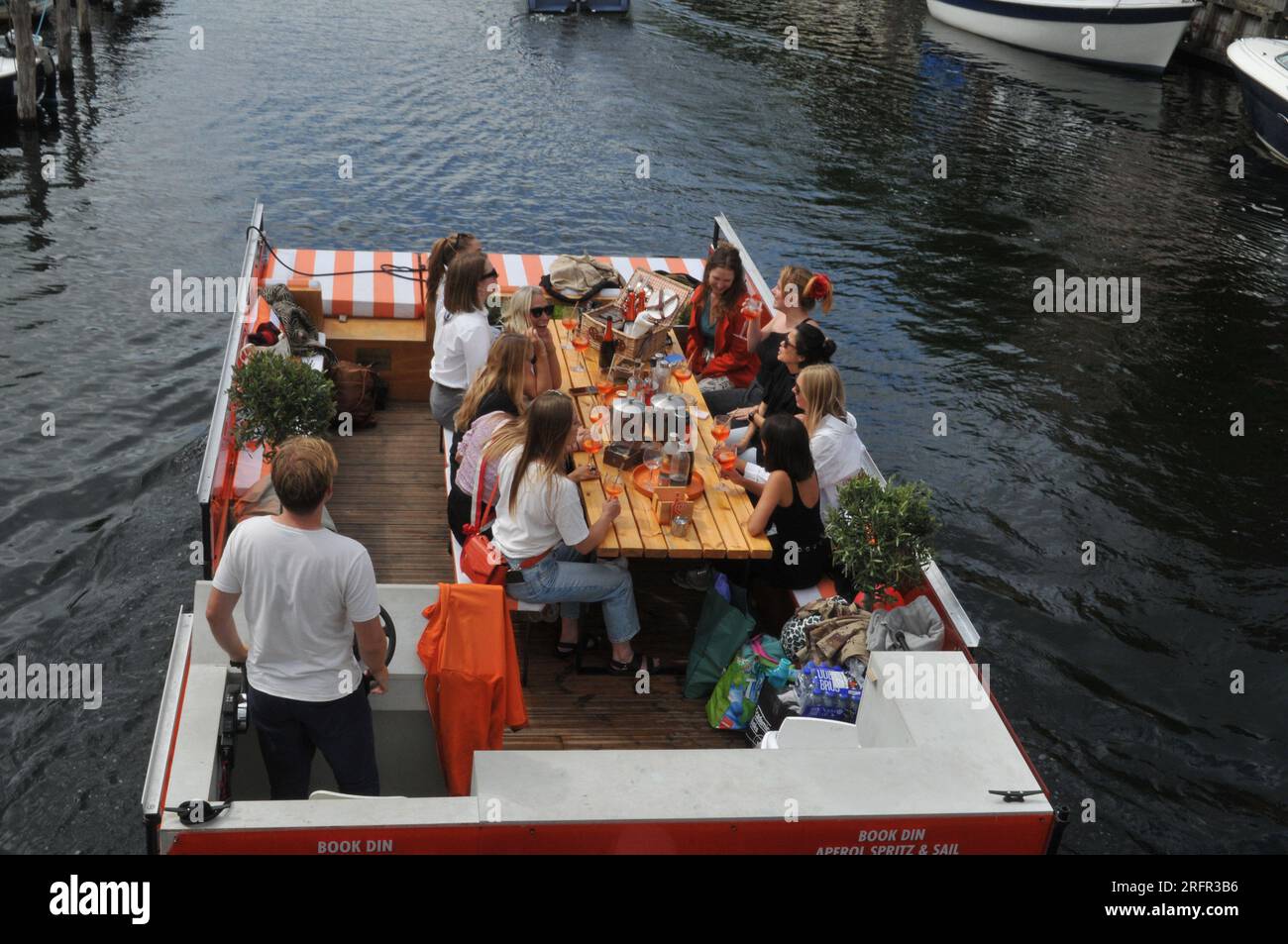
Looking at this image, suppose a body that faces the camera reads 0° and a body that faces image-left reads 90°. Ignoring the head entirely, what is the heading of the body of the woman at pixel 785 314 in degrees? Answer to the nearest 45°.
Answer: approximately 90°

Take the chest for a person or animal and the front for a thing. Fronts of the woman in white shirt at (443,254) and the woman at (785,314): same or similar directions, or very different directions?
very different directions

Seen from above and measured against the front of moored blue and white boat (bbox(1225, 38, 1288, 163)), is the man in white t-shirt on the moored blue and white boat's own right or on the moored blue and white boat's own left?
on the moored blue and white boat's own left

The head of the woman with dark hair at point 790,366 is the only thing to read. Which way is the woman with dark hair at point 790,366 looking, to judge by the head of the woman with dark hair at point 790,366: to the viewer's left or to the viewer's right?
to the viewer's left

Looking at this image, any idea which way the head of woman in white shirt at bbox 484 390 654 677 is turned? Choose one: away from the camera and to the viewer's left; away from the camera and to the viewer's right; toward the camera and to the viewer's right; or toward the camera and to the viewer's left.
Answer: away from the camera and to the viewer's right

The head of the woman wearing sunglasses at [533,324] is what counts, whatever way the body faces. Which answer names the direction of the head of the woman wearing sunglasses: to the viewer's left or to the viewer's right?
to the viewer's right

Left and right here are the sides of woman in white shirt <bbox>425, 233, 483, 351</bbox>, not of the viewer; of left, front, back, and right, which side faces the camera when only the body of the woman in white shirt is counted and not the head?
right

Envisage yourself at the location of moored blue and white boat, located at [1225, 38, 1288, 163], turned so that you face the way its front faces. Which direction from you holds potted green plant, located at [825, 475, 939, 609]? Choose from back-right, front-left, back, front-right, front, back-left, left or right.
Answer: left

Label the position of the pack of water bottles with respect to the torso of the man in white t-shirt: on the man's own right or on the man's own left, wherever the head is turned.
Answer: on the man's own right

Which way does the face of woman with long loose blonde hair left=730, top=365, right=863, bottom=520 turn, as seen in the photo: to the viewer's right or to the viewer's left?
to the viewer's left

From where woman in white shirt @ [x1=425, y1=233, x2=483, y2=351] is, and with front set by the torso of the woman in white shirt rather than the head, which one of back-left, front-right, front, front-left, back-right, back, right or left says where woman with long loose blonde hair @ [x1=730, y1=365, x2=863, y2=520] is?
front-right

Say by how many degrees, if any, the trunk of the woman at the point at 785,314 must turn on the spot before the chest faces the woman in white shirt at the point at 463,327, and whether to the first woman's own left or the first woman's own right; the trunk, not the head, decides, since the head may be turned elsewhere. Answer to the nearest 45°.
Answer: approximately 45° to the first woman's own left
